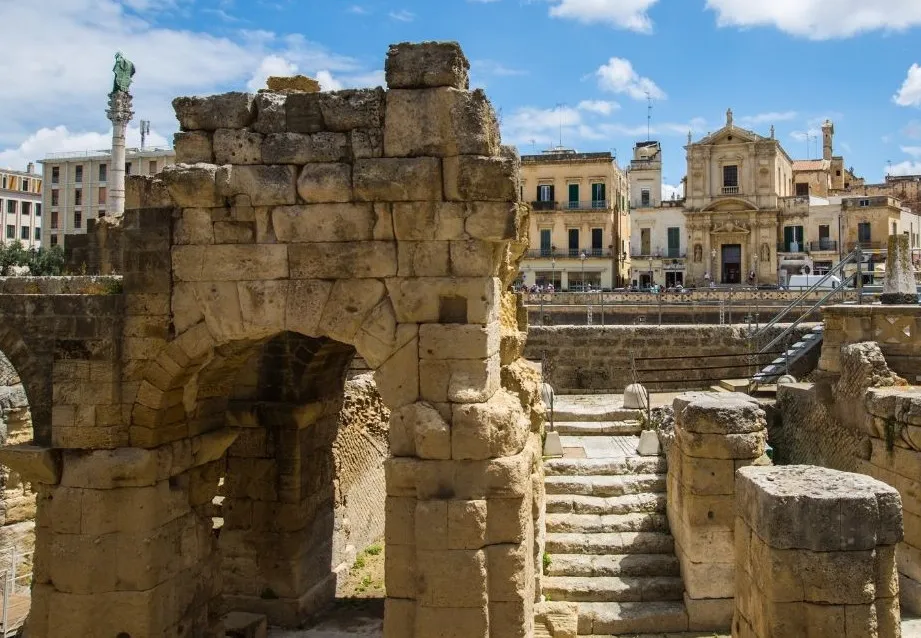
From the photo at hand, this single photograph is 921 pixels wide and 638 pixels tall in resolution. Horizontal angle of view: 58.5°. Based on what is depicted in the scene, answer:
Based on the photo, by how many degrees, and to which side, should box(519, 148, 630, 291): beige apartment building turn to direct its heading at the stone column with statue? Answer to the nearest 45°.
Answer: approximately 45° to its right

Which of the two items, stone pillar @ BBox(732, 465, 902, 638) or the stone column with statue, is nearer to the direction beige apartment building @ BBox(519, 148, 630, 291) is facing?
the stone pillar

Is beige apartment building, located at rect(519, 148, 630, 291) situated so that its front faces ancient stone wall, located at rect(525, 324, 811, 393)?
yes

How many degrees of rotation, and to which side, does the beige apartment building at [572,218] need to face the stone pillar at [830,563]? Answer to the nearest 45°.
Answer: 0° — it already faces it

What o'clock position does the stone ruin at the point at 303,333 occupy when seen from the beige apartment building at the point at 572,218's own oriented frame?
The stone ruin is roughly at 12 o'clock from the beige apartment building.

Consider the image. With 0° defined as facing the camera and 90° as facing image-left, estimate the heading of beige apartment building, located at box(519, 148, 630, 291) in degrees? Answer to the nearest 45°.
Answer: approximately 0°
